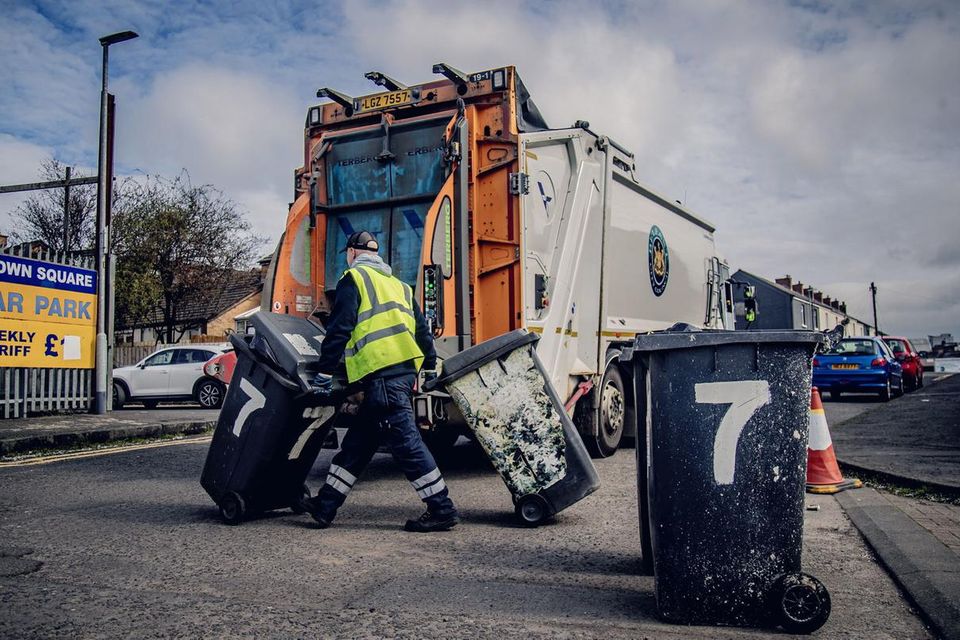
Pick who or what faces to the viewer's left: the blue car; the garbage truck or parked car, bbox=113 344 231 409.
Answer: the parked car

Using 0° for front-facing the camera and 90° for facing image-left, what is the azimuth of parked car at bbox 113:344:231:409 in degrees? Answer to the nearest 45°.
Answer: approximately 90°

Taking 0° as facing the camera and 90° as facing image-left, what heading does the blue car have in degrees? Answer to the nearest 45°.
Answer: approximately 225°

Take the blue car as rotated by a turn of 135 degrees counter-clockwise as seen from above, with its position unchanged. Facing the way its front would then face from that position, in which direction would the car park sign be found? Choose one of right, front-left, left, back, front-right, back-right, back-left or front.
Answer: front-left

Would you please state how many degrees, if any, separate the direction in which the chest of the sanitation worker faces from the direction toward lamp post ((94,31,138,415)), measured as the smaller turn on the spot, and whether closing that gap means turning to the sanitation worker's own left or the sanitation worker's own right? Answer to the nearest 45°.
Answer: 0° — they already face it
